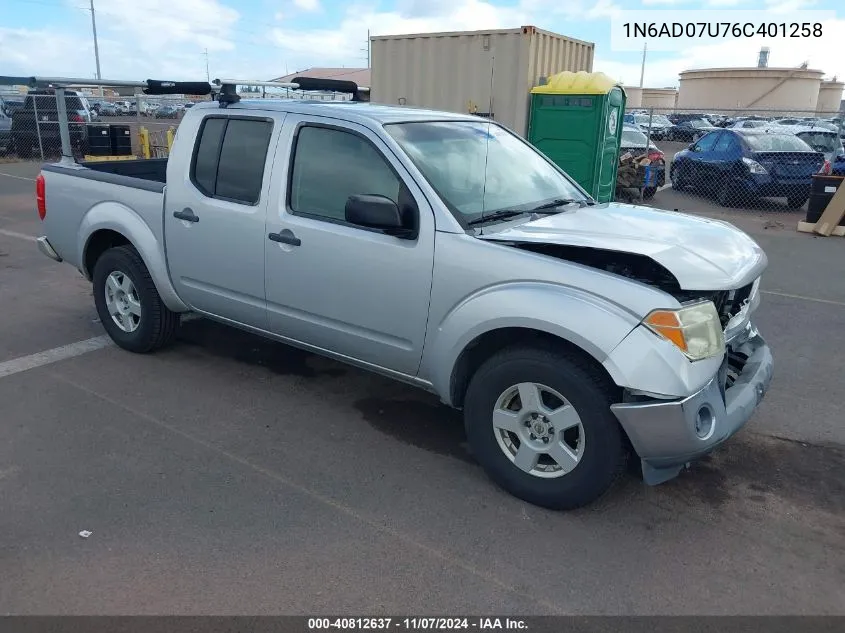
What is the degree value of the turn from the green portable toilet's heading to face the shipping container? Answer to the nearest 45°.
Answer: approximately 135° to its left

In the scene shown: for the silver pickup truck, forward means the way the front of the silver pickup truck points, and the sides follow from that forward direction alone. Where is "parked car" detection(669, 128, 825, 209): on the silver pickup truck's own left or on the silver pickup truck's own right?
on the silver pickup truck's own left

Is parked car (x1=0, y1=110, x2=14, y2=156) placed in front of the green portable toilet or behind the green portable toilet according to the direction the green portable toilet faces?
behind

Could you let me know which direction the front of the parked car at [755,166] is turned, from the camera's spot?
facing away from the viewer and to the left of the viewer

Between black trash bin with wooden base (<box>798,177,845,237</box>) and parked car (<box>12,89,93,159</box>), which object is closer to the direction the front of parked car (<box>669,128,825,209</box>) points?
the parked car

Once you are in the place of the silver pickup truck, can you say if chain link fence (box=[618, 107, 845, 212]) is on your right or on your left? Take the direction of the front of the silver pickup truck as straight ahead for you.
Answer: on your left

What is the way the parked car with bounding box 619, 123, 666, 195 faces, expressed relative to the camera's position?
facing away from the viewer and to the left of the viewer

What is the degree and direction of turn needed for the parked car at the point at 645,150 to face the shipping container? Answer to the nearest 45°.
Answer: approximately 90° to its left
